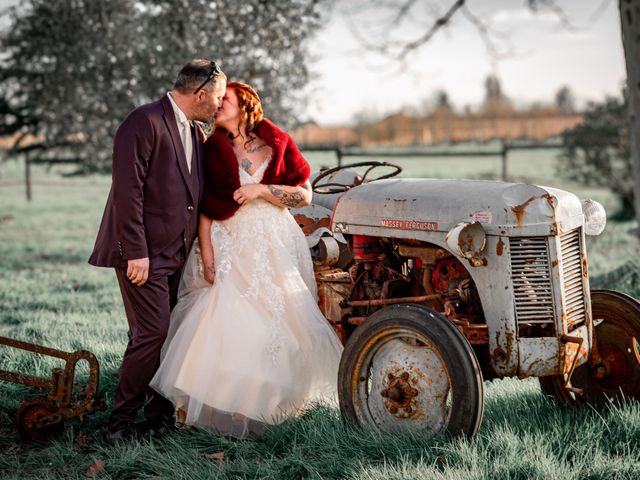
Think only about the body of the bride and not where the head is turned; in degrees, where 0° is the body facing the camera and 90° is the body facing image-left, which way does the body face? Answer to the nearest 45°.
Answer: approximately 0°

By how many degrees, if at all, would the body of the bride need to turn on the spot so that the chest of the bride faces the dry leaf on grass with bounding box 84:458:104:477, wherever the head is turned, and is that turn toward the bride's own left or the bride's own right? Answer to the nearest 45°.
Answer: approximately 45° to the bride's own right

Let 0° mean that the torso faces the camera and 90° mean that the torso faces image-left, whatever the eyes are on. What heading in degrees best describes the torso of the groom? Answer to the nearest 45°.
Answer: approximately 315°

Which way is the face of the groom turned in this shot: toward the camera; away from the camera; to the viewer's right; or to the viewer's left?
to the viewer's right

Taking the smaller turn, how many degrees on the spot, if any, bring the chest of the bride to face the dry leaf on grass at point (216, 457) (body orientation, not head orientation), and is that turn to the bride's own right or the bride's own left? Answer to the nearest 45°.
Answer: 0° — they already face it

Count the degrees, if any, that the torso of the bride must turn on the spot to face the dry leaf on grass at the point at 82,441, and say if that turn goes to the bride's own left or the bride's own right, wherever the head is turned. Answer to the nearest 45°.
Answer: approximately 90° to the bride's own right

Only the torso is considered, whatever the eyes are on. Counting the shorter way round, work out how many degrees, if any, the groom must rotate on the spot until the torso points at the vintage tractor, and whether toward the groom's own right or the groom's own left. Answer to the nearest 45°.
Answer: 0° — they already face it

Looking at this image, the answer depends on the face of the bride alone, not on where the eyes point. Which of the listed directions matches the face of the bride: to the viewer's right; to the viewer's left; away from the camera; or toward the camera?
to the viewer's left

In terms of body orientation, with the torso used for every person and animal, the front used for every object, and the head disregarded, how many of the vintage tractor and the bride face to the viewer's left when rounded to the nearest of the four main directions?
0

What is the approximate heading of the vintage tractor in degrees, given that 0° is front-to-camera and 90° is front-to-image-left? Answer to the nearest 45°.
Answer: approximately 315°
